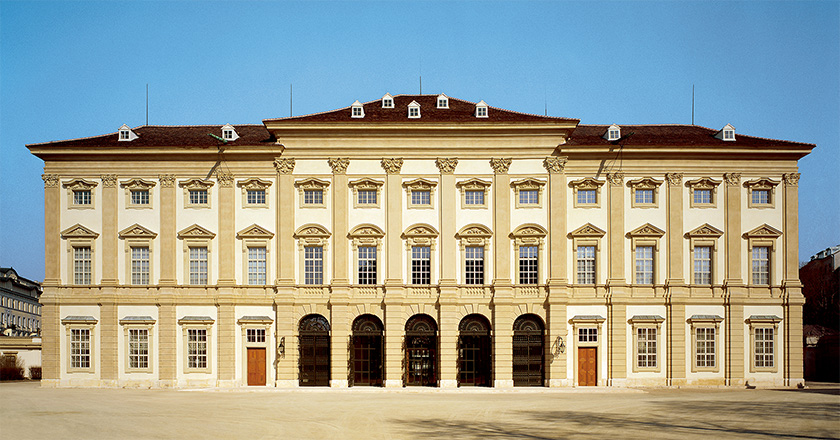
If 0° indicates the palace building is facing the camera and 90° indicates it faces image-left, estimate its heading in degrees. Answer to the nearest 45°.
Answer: approximately 0°
